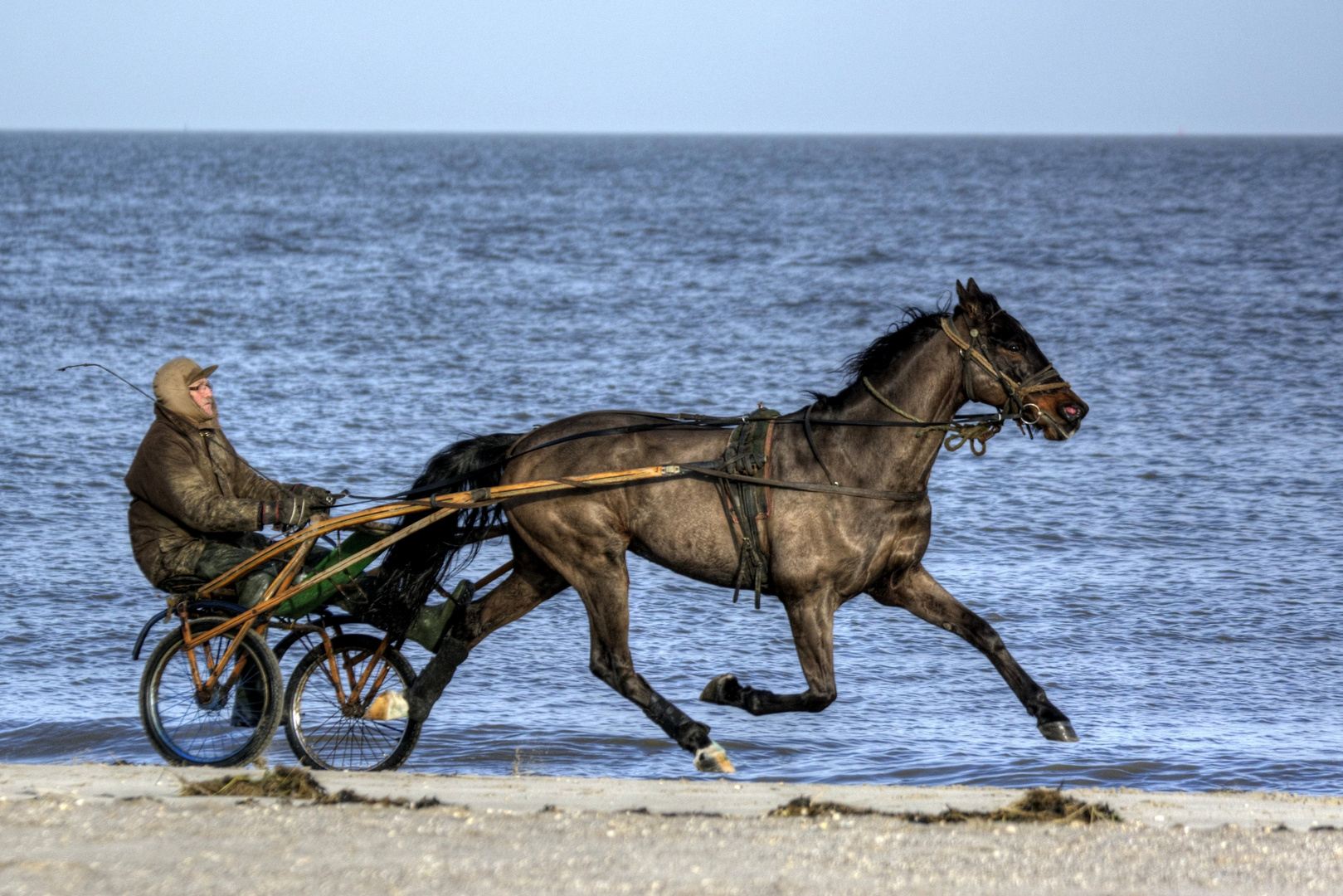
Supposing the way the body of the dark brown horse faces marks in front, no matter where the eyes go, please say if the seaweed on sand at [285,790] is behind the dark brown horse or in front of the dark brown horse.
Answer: behind

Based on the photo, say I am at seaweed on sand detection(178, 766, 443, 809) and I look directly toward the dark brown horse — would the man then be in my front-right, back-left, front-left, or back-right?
back-left

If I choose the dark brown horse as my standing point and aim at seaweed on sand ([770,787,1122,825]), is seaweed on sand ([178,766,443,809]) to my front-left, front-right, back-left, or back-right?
back-right

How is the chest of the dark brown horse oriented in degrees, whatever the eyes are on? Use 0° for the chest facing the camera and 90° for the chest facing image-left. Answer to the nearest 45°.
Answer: approximately 270°

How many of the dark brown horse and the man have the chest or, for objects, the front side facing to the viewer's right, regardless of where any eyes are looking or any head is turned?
2

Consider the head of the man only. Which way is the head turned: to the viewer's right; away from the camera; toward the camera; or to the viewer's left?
to the viewer's right

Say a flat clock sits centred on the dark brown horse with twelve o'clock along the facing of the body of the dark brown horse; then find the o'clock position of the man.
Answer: The man is roughly at 6 o'clock from the dark brown horse.

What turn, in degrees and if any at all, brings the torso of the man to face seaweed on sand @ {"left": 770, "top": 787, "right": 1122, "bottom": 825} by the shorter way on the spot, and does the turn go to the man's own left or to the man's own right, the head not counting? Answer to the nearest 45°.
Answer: approximately 45° to the man's own right

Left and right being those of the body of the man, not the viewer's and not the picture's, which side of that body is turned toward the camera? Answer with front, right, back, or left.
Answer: right
